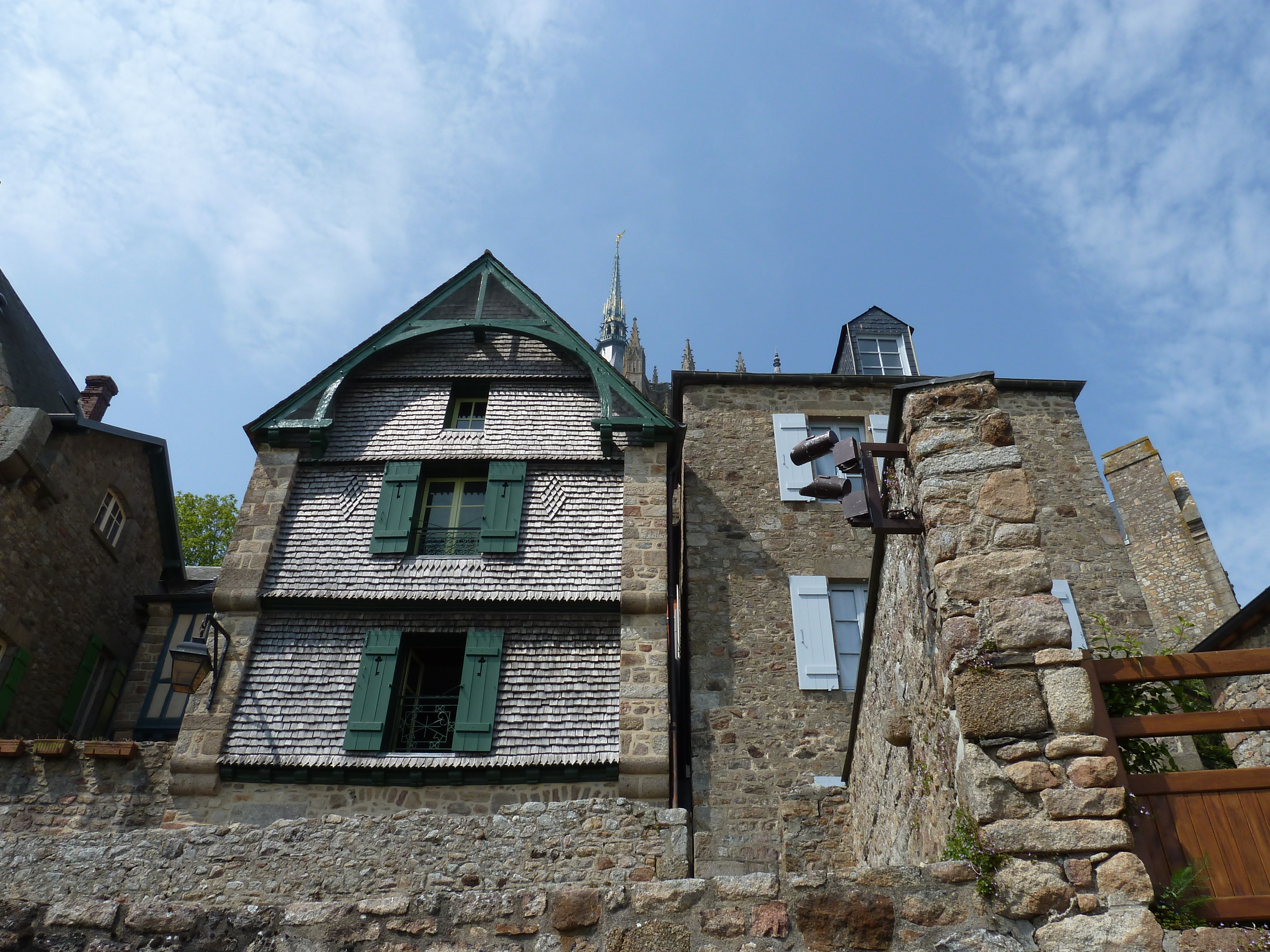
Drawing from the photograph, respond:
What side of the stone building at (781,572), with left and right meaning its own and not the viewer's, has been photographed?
front

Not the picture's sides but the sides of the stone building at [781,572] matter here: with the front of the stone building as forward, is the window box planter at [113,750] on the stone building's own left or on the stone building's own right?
on the stone building's own right

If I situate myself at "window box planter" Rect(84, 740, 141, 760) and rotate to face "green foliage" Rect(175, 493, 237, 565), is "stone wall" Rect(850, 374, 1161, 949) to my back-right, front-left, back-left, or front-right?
back-right

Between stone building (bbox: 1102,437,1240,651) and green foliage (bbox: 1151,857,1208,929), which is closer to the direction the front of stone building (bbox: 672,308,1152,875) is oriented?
the green foliage

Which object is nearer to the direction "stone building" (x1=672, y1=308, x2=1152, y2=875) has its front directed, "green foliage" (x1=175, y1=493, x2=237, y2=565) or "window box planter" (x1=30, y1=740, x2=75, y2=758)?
the window box planter

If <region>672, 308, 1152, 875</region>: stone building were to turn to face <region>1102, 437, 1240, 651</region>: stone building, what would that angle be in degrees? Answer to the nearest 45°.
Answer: approximately 135° to its left

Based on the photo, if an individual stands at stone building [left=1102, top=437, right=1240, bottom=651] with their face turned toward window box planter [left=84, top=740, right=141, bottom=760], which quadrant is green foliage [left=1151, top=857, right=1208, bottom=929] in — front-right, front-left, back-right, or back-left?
front-left

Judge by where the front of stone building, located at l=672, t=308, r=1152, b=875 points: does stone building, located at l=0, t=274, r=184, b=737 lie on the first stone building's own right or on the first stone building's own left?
on the first stone building's own right

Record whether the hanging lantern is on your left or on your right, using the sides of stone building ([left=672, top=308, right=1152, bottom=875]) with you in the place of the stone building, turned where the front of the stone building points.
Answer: on your right

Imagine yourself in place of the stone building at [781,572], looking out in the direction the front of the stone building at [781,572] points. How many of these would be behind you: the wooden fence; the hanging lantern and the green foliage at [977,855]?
0

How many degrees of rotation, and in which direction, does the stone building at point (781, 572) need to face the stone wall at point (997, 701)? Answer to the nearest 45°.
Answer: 0° — it already faces it

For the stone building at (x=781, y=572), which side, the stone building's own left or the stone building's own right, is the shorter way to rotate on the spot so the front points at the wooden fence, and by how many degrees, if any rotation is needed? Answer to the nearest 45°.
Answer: approximately 45° to the stone building's own left

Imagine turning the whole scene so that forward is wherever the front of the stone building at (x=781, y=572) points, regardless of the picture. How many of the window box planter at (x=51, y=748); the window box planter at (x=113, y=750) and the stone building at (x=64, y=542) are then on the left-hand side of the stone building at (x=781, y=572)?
0

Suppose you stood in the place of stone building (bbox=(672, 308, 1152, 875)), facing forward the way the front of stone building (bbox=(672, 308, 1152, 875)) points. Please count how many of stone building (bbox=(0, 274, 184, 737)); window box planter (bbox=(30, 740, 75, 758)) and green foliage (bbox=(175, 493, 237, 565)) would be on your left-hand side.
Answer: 0
